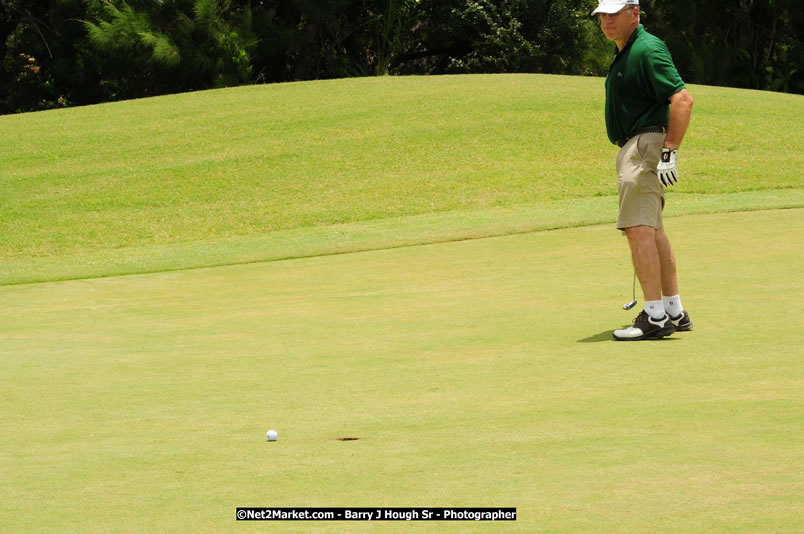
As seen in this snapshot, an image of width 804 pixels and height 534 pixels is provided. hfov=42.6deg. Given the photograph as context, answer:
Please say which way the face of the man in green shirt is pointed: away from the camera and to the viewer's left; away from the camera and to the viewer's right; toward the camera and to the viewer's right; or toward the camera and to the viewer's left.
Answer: toward the camera and to the viewer's left

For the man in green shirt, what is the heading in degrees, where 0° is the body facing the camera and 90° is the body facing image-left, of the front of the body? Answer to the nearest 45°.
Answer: approximately 90°

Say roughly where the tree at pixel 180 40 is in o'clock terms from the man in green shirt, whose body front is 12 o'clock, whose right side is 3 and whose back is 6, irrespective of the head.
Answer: The tree is roughly at 2 o'clock from the man in green shirt.
